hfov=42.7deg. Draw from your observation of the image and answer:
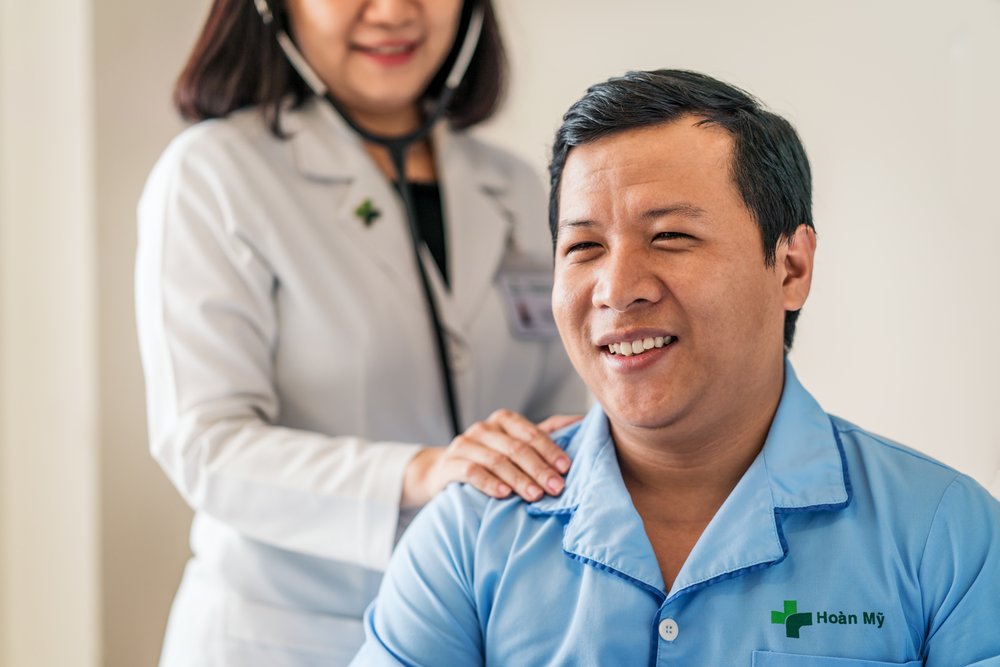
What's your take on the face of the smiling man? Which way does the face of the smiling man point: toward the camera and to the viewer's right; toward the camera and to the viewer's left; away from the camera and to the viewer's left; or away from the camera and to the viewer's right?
toward the camera and to the viewer's left

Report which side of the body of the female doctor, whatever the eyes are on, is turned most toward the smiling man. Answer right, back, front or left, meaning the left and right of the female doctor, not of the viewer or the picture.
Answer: front

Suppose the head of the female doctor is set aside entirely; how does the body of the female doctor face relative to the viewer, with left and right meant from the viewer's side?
facing the viewer and to the right of the viewer
